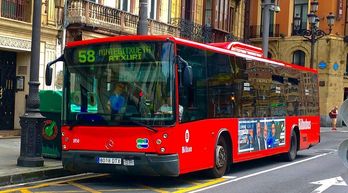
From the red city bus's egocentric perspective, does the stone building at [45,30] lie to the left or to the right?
on its right

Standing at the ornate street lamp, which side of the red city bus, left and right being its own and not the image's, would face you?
back

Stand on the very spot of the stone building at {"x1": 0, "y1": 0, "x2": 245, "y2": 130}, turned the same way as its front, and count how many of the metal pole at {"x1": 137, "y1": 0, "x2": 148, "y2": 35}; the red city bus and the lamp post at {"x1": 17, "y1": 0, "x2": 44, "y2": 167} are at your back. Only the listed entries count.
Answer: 0

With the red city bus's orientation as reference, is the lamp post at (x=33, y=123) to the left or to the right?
on its right

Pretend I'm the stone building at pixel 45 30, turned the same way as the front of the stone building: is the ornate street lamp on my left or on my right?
on my left

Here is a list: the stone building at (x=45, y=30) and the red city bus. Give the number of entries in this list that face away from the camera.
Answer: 0

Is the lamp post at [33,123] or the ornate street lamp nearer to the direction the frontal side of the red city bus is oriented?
the lamp post

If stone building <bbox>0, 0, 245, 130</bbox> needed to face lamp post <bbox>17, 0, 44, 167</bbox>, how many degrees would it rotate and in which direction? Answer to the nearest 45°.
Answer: approximately 45° to its right

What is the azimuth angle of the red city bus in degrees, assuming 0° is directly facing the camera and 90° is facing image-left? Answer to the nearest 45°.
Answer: approximately 45°

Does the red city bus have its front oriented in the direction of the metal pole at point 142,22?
no

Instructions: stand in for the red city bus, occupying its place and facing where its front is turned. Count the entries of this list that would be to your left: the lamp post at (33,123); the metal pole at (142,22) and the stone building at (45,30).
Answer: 0

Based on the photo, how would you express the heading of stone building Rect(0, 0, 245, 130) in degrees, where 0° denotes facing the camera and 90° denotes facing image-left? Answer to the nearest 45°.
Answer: approximately 315°

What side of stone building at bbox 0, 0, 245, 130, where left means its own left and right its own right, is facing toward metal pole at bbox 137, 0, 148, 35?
front

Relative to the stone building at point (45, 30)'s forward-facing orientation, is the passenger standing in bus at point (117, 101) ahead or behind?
ahead

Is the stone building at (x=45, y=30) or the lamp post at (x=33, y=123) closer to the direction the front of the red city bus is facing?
the lamp post

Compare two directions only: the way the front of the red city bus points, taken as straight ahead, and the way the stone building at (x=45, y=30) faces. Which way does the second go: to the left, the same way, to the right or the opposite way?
to the left
